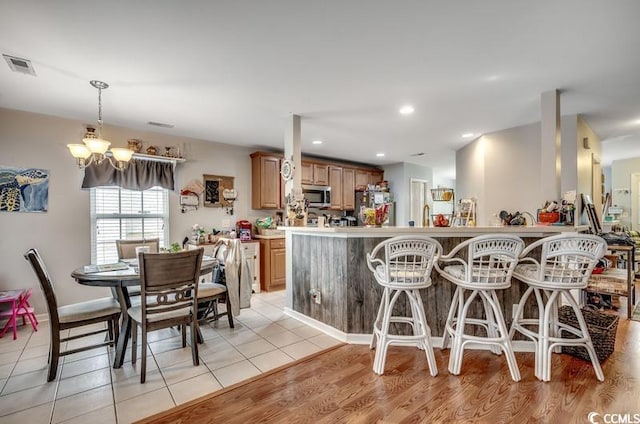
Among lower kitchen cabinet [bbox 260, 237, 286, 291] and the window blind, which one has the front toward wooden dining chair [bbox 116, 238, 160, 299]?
the window blind

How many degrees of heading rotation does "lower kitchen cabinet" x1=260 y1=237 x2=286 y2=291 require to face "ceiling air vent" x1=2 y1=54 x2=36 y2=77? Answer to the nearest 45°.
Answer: approximately 90° to its right

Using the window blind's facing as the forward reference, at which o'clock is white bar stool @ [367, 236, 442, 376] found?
The white bar stool is roughly at 11 o'clock from the window blind.

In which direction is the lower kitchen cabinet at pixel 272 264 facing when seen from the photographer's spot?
facing the viewer and to the right of the viewer

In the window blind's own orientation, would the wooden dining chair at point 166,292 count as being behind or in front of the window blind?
in front

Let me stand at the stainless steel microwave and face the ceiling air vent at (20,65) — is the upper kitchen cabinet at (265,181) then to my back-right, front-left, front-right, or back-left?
front-right

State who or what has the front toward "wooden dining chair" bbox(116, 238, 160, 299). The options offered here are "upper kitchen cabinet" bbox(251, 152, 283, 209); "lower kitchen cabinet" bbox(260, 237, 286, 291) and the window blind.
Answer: the window blind

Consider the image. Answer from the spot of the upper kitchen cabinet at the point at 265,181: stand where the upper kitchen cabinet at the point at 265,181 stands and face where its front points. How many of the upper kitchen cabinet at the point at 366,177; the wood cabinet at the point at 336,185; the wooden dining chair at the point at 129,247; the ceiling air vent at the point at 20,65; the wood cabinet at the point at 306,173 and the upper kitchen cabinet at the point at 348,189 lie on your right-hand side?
2

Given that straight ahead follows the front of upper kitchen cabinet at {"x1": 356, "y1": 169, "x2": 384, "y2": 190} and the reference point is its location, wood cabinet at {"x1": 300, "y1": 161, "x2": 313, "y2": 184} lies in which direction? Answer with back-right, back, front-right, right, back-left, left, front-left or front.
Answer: right

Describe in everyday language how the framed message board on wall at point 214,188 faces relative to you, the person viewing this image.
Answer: facing the viewer

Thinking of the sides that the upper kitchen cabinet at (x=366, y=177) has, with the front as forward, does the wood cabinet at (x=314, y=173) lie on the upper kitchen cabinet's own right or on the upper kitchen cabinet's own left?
on the upper kitchen cabinet's own right

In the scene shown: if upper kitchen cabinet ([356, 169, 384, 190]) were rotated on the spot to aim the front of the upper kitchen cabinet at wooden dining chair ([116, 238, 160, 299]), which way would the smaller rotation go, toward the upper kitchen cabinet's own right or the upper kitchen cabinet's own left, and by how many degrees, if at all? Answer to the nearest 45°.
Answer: approximately 90° to the upper kitchen cabinet's own right

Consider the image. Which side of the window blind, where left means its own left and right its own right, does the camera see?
front

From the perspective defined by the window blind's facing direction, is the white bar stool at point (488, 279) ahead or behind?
ahead

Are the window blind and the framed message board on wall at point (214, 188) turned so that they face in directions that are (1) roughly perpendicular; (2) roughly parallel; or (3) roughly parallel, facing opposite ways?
roughly parallel

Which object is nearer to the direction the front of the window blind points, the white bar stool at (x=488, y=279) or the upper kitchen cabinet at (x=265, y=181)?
the white bar stool
